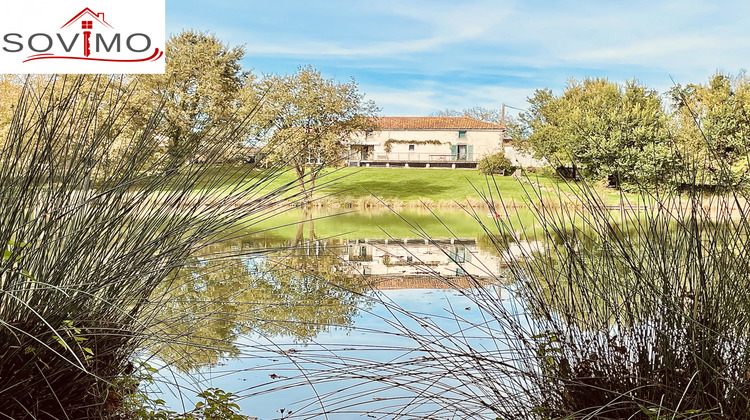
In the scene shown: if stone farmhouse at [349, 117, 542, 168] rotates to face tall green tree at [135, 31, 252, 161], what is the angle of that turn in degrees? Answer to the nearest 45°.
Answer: approximately 45° to its right

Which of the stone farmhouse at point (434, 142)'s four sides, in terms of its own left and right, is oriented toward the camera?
front

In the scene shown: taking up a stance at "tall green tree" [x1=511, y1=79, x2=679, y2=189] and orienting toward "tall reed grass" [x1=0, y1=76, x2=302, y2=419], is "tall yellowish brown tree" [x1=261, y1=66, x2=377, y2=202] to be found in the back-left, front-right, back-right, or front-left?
front-right

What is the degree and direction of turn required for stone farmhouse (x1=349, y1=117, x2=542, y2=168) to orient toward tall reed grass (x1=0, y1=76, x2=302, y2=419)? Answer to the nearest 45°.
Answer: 0° — it already faces it

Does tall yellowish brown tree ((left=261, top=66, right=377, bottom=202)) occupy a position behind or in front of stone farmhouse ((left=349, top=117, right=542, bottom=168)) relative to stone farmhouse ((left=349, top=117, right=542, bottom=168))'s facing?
in front
